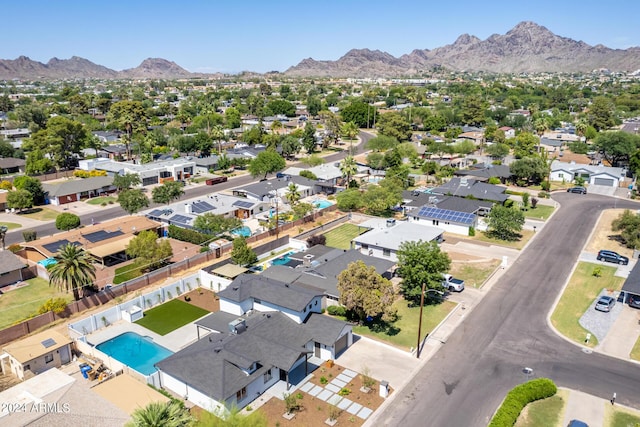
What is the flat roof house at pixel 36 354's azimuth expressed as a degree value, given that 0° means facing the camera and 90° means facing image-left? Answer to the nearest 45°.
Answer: approximately 315°

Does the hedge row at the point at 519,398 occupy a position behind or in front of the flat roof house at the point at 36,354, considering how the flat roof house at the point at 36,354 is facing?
in front

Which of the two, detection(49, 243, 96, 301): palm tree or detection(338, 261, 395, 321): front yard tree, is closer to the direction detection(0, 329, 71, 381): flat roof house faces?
the front yard tree

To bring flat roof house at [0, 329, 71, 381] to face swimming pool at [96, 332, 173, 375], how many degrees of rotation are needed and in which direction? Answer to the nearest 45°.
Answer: approximately 45° to its left

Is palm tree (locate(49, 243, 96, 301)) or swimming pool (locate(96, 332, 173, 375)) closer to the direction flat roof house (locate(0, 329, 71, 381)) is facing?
the swimming pool

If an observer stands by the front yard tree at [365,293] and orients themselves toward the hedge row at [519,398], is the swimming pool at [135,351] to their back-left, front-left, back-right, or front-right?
back-right

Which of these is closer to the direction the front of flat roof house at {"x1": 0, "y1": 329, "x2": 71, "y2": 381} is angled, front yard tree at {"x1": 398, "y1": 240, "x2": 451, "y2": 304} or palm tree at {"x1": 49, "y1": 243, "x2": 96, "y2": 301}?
the front yard tree
